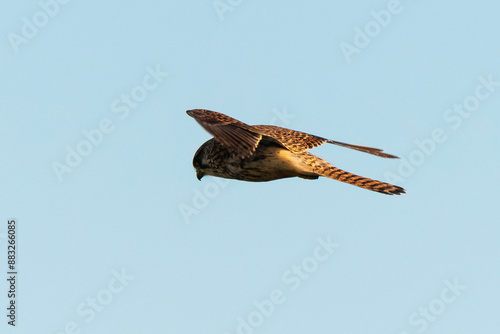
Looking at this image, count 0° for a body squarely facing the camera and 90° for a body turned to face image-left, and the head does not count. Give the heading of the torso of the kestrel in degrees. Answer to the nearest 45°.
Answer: approximately 90°
